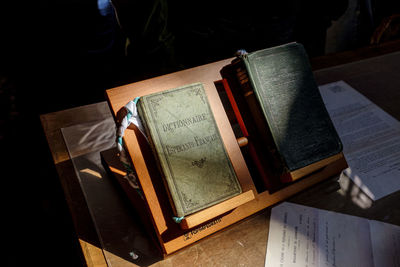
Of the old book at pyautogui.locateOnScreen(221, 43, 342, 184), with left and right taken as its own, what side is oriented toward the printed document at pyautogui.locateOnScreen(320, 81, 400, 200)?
left

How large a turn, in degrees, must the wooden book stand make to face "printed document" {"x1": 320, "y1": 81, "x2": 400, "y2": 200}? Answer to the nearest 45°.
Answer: approximately 90° to its left
